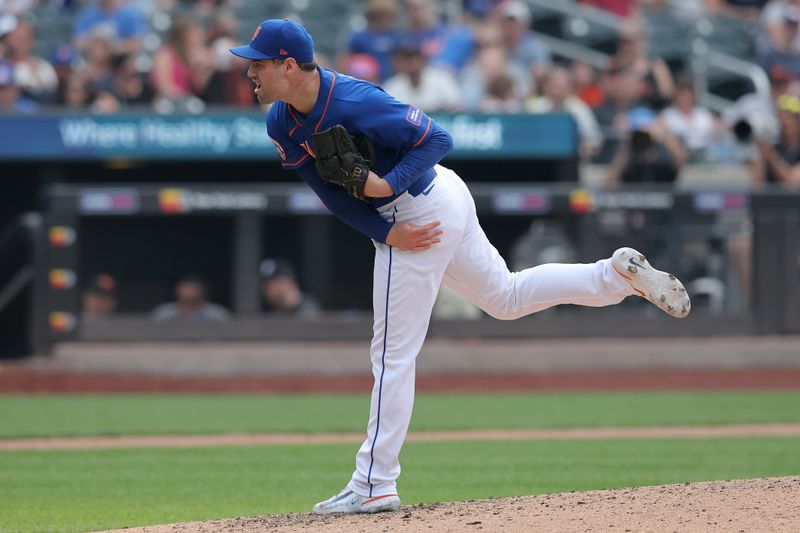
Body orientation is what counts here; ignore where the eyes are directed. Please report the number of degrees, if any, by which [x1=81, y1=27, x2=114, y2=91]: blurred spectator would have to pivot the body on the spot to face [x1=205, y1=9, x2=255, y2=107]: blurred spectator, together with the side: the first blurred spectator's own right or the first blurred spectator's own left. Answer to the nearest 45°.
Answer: approximately 90° to the first blurred spectator's own left

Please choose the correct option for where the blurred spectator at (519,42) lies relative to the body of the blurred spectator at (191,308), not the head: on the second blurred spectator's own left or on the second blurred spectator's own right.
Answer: on the second blurred spectator's own left

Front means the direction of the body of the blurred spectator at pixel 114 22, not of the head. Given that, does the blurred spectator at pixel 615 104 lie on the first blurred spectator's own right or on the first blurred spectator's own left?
on the first blurred spectator's own left

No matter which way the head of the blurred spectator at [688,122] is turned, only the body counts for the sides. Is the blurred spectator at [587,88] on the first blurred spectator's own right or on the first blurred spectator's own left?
on the first blurred spectator's own right

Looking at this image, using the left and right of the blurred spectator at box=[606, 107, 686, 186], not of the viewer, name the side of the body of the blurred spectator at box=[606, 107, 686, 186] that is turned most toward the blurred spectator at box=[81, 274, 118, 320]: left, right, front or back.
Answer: right

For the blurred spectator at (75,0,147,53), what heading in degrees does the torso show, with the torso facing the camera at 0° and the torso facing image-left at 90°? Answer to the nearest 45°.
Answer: approximately 0°

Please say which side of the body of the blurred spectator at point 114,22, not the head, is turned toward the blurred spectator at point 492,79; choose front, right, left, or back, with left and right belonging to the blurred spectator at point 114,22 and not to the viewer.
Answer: left

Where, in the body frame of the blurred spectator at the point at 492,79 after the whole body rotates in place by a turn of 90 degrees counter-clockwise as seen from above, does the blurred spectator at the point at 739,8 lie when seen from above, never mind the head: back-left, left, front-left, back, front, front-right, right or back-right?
front-left
